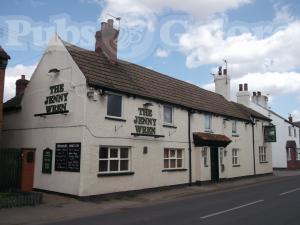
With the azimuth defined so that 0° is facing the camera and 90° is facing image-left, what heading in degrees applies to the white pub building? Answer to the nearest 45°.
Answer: approximately 315°

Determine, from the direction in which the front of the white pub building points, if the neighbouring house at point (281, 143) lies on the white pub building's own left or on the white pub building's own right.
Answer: on the white pub building's own left
